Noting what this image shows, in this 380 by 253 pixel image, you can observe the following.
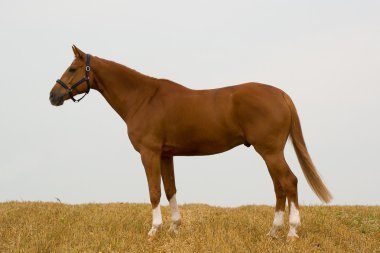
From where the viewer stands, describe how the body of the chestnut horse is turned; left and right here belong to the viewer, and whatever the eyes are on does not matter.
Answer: facing to the left of the viewer
